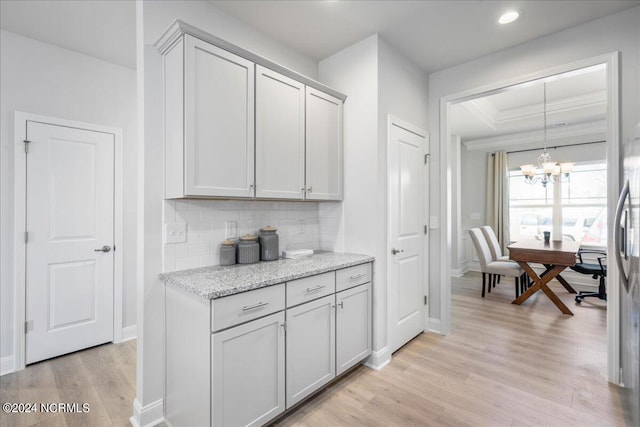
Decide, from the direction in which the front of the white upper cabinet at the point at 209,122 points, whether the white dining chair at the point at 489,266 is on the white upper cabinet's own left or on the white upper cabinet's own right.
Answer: on the white upper cabinet's own left

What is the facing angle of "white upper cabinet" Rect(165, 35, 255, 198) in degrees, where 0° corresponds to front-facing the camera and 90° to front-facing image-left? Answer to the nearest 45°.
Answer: approximately 315°

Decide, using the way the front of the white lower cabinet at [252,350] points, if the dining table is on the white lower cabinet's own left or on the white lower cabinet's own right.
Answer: on the white lower cabinet's own left

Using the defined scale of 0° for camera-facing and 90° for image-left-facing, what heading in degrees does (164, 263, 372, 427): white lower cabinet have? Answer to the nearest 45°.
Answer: approximately 315°
